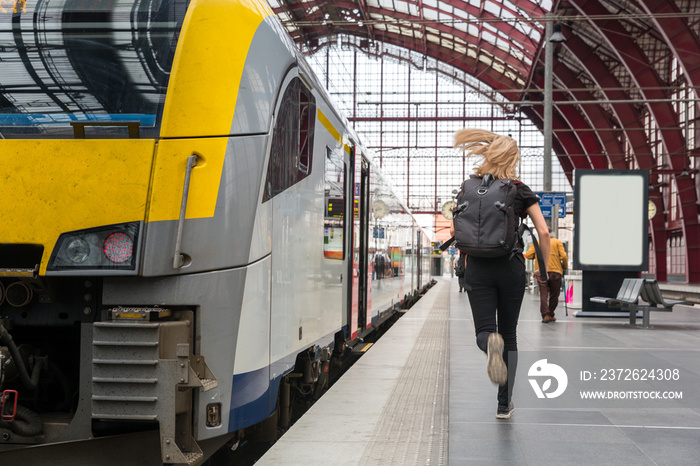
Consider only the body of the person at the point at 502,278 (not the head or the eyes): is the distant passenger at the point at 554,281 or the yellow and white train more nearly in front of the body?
the distant passenger

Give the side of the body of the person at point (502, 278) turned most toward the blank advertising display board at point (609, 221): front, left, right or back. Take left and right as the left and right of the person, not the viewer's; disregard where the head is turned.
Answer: front

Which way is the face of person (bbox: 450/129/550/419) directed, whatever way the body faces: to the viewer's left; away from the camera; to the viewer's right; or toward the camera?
away from the camera

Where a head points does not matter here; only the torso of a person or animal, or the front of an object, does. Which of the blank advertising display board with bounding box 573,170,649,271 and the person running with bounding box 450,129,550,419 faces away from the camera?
the person running

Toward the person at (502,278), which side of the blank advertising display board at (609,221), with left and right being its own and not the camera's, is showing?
front

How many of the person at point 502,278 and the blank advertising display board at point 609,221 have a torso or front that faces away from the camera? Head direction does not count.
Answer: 1

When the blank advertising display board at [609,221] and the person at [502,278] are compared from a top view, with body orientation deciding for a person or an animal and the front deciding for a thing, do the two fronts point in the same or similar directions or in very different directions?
very different directions

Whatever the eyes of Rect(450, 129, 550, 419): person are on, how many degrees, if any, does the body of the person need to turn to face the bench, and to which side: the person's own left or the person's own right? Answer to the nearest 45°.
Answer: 0° — they already face it

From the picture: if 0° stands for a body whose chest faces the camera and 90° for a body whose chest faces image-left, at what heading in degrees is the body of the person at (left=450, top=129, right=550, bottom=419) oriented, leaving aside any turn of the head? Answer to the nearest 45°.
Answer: approximately 180°
